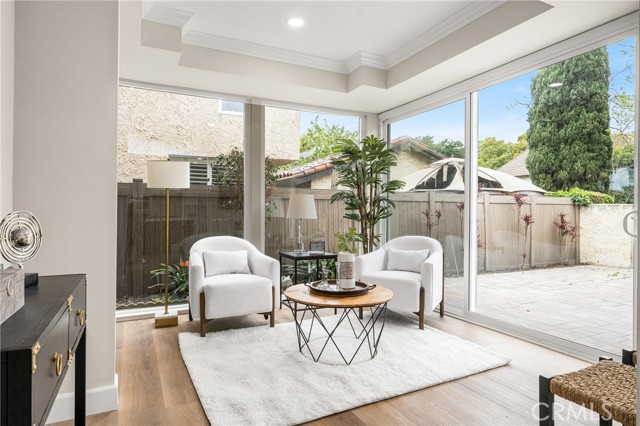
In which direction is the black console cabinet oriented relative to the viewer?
to the viewer's right

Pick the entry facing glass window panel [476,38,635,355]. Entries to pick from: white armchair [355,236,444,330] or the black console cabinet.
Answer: the black console cabinet

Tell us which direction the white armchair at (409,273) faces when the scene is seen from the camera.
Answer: facing the viewer and to the left of the viewer

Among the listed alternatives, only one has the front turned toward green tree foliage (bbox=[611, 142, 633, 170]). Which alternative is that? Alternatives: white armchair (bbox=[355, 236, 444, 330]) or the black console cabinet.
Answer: the black console cabinet

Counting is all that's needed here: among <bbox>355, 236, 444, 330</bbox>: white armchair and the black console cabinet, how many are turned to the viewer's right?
1

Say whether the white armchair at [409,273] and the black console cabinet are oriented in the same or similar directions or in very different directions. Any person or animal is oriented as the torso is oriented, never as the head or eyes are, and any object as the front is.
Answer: very different directions

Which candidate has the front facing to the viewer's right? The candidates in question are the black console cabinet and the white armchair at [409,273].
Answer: the black console cabinet

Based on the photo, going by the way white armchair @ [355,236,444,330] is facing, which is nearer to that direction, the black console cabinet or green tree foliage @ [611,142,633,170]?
the black console cabinet

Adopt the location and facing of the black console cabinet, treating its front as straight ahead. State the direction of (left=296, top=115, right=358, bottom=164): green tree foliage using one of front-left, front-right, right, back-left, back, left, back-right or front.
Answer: front-left

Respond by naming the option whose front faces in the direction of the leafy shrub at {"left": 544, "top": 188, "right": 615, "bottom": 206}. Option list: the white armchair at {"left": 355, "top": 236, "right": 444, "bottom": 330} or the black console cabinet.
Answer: the black console cabinet

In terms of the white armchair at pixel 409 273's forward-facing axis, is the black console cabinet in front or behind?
in front
